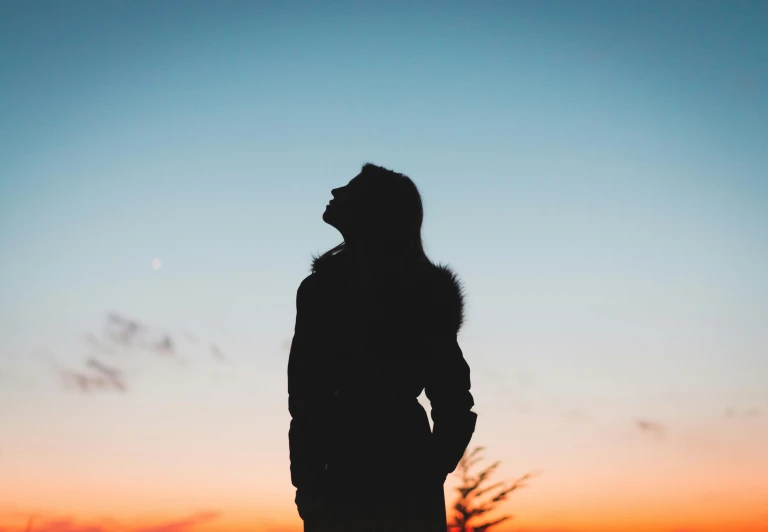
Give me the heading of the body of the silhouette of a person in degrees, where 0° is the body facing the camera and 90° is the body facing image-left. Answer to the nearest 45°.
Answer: approximately 45°
